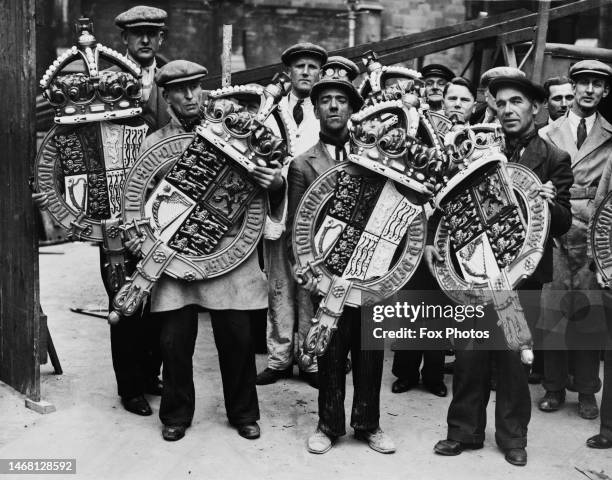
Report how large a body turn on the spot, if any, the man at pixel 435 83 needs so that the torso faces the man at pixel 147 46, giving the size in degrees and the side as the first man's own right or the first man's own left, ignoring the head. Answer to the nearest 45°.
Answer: approximately 45° to the first man's own right

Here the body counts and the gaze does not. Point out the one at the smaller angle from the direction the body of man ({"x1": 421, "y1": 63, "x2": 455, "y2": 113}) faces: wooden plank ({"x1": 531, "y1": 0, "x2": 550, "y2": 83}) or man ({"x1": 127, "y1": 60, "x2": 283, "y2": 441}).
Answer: the man

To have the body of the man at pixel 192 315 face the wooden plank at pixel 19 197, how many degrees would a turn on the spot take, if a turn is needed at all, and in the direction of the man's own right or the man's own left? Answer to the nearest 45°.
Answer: approximately 135° to the man's own right

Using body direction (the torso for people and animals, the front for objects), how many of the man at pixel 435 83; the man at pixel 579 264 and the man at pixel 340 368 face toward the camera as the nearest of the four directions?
3

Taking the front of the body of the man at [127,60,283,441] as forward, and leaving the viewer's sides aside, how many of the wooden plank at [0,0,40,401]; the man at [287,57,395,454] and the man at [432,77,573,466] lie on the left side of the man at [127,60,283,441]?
2

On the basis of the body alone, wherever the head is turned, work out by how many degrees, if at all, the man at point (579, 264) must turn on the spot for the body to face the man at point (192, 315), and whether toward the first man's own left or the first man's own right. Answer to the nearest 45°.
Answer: approximately 45° to the first man's own right

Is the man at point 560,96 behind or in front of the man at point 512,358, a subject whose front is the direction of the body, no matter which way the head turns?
behind
